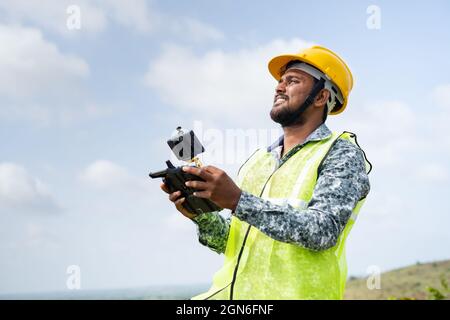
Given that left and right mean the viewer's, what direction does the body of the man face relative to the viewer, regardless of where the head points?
facing the viewer and to the left of the viewer
